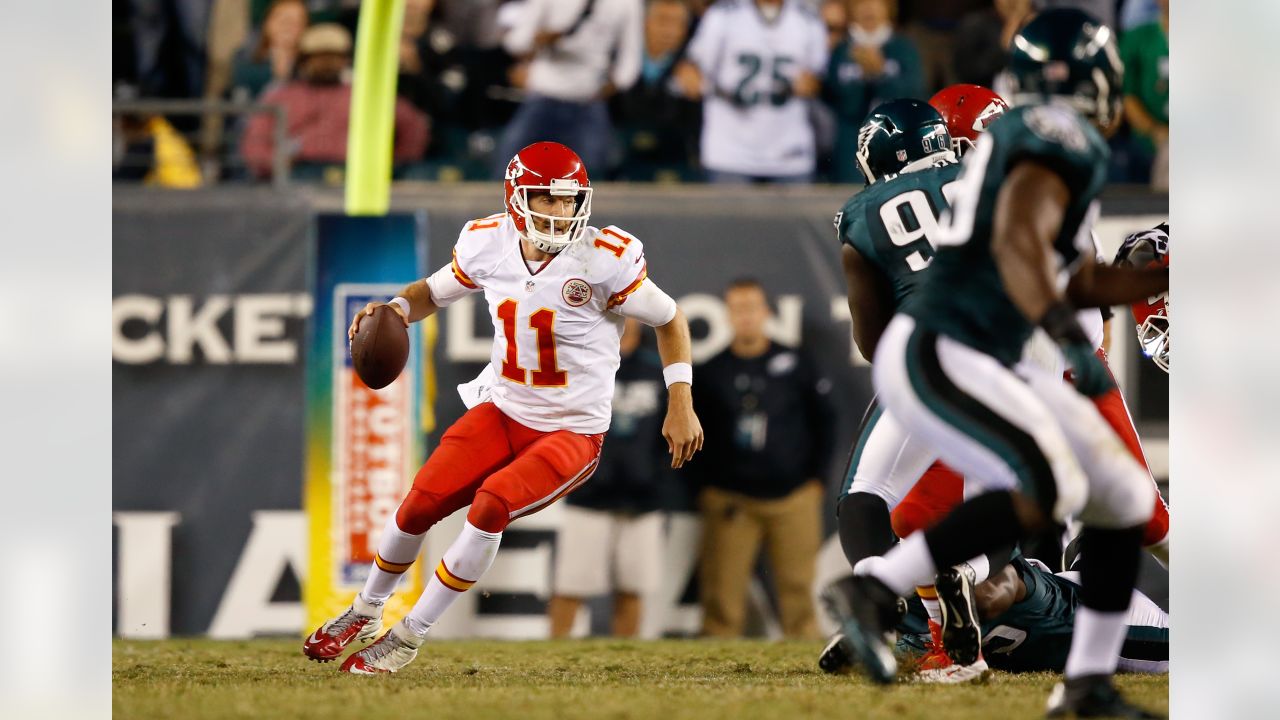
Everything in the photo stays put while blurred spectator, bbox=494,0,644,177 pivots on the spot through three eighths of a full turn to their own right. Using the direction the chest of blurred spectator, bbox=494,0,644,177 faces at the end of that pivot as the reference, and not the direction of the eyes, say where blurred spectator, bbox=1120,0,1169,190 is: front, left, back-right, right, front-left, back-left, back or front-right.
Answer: back-right

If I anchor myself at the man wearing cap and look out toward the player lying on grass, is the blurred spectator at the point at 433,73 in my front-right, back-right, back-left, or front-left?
front-left

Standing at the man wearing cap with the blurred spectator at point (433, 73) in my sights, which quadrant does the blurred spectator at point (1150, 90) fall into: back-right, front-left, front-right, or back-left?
front-right

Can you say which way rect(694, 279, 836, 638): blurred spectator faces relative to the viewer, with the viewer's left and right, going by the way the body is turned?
facing the viewer

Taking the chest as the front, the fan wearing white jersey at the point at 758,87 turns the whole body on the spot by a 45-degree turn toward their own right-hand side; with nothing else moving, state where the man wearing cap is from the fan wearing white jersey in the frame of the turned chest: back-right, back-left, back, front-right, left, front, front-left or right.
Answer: front-right

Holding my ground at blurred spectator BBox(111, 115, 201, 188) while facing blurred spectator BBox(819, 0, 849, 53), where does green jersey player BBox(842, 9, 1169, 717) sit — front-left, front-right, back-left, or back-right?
front-right

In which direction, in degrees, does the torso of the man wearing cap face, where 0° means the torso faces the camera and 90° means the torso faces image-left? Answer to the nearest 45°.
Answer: approximately 0°

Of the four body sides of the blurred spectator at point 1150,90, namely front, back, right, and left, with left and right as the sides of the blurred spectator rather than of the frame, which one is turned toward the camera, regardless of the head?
front

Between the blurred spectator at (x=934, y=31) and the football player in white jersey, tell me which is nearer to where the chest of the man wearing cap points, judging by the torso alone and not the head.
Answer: the football player in white jersey

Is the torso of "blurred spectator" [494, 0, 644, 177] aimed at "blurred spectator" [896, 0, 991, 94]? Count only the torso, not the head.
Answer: no

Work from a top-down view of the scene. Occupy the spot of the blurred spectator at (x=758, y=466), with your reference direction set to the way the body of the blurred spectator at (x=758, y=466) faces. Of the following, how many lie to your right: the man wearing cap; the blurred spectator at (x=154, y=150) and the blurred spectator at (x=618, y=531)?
3

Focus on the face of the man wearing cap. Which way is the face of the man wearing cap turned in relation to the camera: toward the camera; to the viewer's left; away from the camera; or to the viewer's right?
toward the camera

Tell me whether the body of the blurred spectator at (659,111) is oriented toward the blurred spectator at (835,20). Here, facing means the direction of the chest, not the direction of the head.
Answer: no

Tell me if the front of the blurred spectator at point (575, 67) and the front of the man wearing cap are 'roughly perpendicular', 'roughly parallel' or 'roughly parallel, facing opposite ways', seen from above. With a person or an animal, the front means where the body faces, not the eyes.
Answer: roughly parallel

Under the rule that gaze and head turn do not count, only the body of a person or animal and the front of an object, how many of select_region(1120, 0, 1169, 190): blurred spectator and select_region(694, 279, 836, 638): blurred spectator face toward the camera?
2

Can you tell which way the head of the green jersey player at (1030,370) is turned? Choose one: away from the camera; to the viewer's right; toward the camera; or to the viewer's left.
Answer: away from the camera

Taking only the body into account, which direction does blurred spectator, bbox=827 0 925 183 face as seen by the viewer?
toward the camera

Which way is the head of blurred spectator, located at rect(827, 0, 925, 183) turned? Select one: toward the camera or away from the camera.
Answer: toward the camera

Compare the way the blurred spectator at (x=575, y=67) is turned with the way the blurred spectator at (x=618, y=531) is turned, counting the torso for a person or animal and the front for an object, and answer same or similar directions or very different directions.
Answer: same or similar directions

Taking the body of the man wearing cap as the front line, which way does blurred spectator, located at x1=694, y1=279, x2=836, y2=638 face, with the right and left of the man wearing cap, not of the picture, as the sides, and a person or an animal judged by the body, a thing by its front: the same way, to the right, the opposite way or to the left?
the same way
